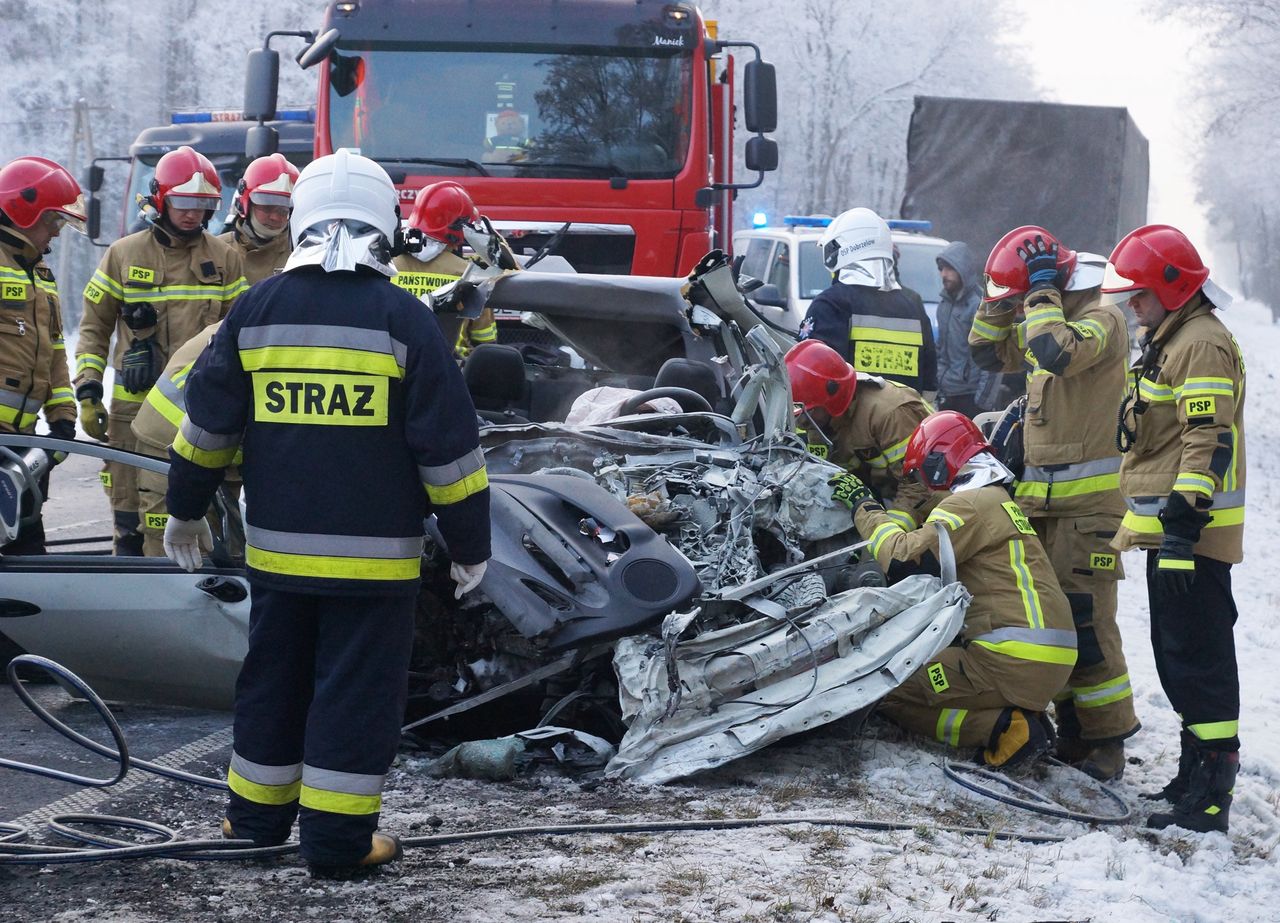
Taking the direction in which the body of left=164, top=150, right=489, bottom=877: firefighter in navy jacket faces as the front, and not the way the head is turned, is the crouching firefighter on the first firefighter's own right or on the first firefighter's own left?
on the first firefighter's own right

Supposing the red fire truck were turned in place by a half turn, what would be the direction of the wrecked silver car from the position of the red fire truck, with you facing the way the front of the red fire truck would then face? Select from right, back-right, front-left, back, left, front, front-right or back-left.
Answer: back

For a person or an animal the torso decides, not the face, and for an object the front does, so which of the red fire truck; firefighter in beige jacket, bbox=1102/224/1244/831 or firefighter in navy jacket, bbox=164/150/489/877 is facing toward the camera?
the red fire truck

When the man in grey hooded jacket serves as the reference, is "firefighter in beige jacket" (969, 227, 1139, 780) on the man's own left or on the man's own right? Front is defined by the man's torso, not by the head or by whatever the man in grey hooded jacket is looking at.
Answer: on the man's own left

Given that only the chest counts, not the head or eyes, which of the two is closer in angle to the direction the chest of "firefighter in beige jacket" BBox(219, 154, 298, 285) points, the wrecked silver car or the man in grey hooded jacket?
the wrecked silver car

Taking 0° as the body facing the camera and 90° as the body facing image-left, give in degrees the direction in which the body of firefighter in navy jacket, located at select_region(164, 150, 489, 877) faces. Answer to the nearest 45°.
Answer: approximately 180°

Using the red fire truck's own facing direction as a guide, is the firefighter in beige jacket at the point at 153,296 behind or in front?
in front

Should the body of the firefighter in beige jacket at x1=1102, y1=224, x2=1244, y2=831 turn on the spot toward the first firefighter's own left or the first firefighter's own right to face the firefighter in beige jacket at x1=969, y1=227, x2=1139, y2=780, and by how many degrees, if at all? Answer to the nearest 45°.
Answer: approximately 45° to the first firefighter's own right

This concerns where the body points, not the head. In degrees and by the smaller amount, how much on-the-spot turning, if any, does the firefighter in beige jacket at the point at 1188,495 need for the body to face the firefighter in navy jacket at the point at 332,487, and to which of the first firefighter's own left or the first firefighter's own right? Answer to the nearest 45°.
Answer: approximately 45° to the first firefighter's own left

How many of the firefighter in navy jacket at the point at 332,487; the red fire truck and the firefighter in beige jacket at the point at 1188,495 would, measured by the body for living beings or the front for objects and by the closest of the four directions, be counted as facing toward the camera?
1

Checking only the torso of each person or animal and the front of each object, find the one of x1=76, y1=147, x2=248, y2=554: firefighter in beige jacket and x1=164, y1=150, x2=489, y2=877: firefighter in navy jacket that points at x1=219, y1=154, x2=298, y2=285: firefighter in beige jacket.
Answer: the firefighter in navy jacket

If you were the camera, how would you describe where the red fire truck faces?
facing the viewer

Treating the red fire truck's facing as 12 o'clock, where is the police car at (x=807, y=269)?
The police car is roughly at 7 o'clock from the red fire truck.

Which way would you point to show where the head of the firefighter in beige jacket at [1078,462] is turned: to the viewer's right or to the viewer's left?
to the viewer's left

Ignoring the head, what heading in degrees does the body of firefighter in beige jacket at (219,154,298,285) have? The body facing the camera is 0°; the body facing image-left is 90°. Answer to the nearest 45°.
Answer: approximately 315°

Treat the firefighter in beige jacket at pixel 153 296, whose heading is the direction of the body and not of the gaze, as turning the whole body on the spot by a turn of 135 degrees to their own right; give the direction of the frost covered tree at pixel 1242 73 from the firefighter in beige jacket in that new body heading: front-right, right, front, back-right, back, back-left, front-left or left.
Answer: back-right

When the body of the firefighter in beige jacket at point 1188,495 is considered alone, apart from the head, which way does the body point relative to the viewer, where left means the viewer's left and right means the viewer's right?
facing to the left of the viewer
